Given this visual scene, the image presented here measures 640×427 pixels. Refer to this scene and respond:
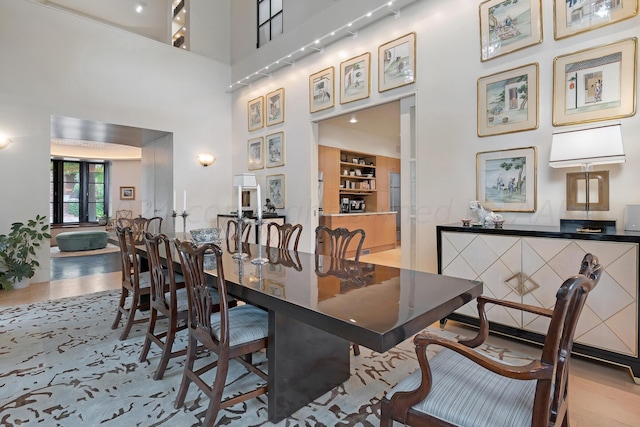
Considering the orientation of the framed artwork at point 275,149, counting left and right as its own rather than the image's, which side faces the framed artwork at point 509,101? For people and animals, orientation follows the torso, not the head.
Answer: left

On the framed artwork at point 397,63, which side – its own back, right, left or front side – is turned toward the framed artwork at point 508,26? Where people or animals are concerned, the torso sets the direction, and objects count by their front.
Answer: left

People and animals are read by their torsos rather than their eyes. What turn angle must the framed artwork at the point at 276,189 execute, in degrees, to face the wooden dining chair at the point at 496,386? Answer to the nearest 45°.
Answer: approximately 45° to its left

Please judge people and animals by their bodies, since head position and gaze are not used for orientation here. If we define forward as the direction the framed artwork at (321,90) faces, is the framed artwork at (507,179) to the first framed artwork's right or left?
on its left

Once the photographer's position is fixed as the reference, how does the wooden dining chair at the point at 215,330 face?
facing away from the viewer and to the right of the viewer

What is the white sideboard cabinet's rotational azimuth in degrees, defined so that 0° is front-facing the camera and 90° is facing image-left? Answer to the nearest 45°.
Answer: approximately 45°

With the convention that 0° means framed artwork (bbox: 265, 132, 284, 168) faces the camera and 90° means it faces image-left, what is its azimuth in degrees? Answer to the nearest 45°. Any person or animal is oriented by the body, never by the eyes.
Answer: approximately 45°

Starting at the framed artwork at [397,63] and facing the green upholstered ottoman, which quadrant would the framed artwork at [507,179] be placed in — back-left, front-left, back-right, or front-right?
back-left

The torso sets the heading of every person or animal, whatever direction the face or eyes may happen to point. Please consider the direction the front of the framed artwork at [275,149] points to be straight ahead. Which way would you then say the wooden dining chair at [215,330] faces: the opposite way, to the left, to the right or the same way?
the opposite way

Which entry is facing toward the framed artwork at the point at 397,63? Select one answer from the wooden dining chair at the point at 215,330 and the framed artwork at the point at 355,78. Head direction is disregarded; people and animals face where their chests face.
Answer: the wooden dining chair

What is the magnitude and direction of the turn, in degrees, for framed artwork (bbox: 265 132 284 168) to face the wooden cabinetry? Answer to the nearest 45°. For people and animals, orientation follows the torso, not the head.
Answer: approximately 180°

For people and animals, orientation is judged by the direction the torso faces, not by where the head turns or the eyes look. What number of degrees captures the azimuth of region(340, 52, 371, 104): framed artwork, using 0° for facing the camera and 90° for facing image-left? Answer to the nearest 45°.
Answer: approximately 45°
